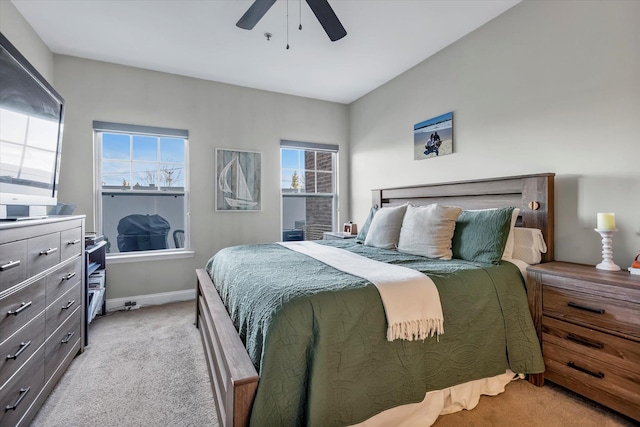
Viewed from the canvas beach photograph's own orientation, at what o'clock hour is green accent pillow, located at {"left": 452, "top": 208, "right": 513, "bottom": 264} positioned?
The green accent pillow is roughly at 10 o'clock from the canvas beach photograph.

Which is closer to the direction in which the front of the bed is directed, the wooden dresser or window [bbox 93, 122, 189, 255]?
the wooden dresser

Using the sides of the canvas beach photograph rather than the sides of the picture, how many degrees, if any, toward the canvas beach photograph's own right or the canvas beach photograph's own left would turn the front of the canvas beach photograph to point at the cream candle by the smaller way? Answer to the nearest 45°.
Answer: approximately 90° to the canvas beach photograph's own left

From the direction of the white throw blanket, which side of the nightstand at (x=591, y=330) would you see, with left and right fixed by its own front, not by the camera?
front

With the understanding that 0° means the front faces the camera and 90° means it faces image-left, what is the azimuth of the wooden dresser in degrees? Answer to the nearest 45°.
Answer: approximately 315°

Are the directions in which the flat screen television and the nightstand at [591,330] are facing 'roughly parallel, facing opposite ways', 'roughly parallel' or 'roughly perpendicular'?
roughly parallel, facing opposite ways

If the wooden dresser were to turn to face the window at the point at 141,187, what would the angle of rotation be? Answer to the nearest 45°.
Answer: approximately 90° to its left

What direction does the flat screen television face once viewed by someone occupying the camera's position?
facing the viewer and to the right of the viewer

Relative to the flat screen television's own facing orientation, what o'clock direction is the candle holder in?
The candle holder is roughly at 12 o'clock from the flat screen television.

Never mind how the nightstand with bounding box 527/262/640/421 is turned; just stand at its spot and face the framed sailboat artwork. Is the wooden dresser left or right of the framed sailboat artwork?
left

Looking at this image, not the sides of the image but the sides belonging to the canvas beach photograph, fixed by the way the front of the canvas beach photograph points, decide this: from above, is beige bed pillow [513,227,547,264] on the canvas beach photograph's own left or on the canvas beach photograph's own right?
on the canvas beach photograph's own left

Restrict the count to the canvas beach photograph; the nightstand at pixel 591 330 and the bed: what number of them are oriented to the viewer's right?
0

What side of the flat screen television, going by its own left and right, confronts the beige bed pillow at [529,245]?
front

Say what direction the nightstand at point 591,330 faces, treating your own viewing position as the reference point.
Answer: facing the viewer and to the left of the viewer

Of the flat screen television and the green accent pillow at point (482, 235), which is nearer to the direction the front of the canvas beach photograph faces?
the flat screen television

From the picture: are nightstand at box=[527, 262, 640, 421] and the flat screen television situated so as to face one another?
yes

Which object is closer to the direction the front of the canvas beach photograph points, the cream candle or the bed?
the bed

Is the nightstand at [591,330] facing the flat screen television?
yes
